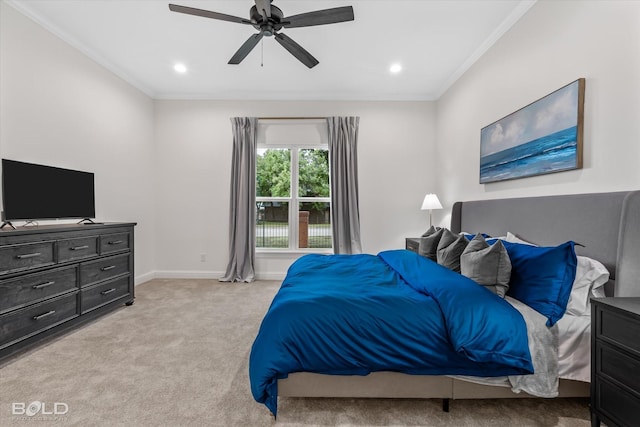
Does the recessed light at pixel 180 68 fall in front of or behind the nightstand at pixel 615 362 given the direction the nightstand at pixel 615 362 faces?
in front

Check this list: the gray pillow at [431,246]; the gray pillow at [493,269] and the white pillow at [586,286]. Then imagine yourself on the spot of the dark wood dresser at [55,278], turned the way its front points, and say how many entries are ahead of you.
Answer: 3

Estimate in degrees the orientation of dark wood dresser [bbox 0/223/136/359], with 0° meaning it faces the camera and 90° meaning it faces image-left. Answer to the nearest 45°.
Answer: approximately 315°

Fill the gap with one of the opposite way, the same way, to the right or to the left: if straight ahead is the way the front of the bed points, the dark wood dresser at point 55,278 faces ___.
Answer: the opposite way

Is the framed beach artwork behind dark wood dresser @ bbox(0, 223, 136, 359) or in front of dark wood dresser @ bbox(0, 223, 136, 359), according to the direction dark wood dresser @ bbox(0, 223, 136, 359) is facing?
in front

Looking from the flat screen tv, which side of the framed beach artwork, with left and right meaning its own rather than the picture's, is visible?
front

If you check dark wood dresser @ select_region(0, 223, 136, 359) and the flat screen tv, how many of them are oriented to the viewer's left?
0

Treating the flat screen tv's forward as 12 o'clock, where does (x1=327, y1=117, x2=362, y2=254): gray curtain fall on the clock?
The gray curtain is roughly at 11 o'clock from the flat screen tv.

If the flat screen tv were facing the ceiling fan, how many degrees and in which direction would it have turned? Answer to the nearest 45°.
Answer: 0° — it already faces it
